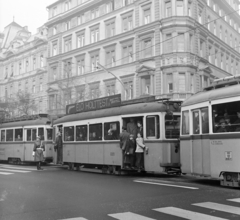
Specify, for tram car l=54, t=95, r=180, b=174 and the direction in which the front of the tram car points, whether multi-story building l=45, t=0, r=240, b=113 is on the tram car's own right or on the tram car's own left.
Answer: on the tram car's own left

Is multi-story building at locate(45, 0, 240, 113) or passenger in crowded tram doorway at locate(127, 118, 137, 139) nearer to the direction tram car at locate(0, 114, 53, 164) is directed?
the passenger in crowded tram doorway

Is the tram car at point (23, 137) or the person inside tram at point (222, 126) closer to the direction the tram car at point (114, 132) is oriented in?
the person inside tram

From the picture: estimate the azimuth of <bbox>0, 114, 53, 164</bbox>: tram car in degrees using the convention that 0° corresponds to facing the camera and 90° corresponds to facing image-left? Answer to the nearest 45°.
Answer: approximately 315°

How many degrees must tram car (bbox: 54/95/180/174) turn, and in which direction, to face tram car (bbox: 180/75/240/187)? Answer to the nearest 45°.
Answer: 0° — it already faces it

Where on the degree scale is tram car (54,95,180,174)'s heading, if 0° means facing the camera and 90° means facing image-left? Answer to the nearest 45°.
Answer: approximately 315°

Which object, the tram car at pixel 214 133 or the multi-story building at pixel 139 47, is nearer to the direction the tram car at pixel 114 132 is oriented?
the tram car
